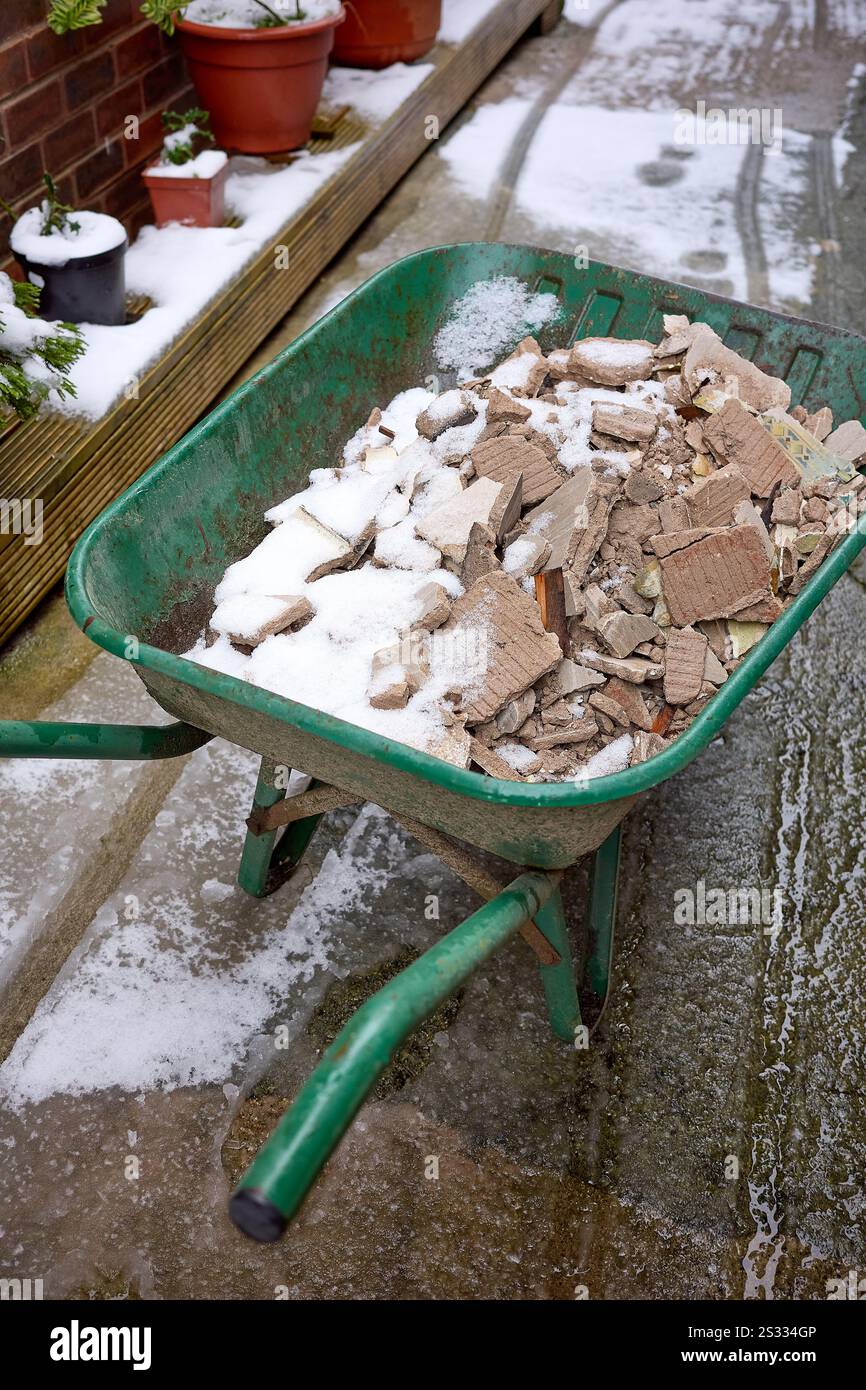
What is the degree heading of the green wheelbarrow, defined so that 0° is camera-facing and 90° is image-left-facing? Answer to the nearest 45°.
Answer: approximately 225°

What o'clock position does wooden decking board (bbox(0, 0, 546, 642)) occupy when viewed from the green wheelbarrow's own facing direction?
The wooden decking board is roughly at 10 o'clock from the green wheelbarrow.

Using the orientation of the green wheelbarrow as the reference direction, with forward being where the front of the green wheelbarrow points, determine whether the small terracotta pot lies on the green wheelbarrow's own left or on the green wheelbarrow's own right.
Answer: on the green wheelbarrow's own left

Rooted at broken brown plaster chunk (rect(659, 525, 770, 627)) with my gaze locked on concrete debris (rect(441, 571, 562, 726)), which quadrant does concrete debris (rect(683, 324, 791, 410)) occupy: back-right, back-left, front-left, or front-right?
back-right

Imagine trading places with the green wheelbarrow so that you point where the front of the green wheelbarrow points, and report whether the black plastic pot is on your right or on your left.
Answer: on your left

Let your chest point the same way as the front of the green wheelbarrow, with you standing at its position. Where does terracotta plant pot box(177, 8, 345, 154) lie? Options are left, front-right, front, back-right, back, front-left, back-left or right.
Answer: front-left

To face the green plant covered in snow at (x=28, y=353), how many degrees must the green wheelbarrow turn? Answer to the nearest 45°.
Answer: approximately 90° to its left
